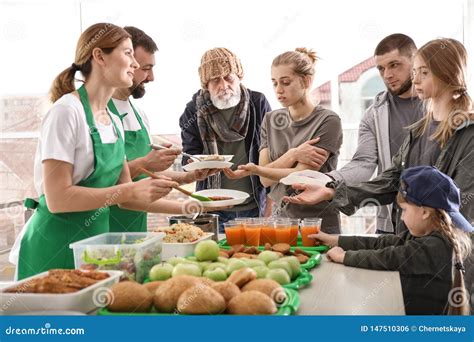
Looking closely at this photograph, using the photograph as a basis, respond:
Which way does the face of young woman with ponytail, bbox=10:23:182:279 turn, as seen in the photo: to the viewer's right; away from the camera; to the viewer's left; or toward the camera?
to the viewer's right

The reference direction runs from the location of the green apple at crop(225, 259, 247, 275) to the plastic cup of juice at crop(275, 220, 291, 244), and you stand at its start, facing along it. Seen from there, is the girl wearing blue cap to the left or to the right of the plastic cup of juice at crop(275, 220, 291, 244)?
right

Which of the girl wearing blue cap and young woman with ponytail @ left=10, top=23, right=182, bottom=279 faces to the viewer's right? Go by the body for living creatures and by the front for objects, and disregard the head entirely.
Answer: the young woman with ponytail

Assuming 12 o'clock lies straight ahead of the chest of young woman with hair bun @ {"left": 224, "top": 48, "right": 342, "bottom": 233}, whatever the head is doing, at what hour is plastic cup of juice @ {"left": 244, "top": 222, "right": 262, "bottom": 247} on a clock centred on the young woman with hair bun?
The plastic cup of juice is roughly at 11 o'clock from the young woman with hair bun.

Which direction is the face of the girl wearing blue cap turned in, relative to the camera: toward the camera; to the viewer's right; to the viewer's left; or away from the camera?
to the viewer's left

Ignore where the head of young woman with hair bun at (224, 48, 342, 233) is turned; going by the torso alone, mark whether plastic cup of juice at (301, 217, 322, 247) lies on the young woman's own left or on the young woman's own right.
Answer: on the young woman's own left

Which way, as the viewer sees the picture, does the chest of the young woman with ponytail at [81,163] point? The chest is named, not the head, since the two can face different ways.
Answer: to the viewer's right

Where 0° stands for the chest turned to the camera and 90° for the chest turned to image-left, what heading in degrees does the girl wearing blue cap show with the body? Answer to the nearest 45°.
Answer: approximately 90°

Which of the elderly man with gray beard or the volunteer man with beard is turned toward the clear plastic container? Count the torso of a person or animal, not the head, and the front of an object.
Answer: the elderly man with gray beard

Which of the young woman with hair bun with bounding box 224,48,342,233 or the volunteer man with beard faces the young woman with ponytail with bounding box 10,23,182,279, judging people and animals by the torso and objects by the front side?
the young woman with hair bun with bounding box 224,48,342,233

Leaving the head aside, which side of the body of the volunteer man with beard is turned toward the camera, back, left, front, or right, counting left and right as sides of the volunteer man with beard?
right

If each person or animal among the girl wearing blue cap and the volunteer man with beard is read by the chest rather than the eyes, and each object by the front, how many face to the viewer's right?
1

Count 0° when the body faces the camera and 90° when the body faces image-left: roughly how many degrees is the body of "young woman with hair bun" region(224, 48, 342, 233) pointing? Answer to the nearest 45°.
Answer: approximately 45°

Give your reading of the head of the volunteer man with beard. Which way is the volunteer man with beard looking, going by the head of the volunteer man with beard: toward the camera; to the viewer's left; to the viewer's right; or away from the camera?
to the viewer's right

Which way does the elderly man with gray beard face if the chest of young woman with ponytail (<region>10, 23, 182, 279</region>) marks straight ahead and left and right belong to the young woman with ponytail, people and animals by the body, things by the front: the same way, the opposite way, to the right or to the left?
to the right
